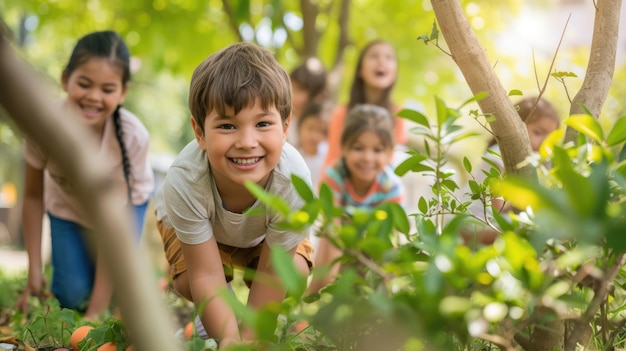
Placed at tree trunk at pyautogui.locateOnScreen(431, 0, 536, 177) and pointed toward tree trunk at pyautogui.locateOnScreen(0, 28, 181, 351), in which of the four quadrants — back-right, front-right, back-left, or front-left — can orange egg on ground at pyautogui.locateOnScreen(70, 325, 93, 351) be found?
front-right

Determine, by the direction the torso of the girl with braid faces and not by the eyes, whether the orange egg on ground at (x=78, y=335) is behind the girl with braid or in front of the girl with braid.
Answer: in front

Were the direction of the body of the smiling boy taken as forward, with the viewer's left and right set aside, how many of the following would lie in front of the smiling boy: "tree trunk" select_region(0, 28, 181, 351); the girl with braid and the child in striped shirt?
1

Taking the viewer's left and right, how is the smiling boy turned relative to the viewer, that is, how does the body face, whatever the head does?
facing the viewer

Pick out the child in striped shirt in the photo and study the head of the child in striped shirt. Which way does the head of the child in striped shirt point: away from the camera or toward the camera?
toward the camera

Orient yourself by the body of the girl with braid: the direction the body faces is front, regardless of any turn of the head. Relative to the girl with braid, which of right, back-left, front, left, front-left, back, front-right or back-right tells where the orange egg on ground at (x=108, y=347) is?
front

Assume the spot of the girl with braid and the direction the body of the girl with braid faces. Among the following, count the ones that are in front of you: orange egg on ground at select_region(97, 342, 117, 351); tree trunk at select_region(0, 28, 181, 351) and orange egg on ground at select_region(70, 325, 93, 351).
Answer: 3

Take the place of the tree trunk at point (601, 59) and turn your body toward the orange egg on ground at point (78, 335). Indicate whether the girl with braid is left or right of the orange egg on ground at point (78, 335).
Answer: right

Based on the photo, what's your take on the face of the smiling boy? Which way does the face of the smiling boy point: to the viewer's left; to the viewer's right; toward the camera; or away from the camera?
toward the camera

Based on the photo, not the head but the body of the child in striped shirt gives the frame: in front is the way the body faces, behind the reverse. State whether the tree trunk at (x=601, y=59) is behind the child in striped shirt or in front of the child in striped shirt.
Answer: in front

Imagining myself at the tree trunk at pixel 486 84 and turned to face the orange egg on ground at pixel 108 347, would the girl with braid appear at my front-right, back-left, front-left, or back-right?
front-right

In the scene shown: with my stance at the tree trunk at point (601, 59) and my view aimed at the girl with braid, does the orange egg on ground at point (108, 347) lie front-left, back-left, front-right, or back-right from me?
front-left

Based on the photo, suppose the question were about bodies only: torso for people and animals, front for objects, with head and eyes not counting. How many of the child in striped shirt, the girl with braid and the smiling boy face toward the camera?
3

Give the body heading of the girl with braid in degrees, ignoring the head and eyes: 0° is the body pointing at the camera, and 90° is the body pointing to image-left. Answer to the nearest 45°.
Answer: approximately 0°

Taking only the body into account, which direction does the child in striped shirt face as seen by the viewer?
toward the camera

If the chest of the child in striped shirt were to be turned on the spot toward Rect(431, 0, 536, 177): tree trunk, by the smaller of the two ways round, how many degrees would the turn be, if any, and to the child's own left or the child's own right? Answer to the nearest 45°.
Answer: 0° — they already face it

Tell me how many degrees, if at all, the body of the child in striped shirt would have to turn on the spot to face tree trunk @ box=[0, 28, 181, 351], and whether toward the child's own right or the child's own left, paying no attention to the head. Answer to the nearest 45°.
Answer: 0° — they already face it
